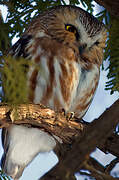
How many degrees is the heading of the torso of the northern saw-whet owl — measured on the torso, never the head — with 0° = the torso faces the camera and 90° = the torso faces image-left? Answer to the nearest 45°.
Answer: approximately 315°
